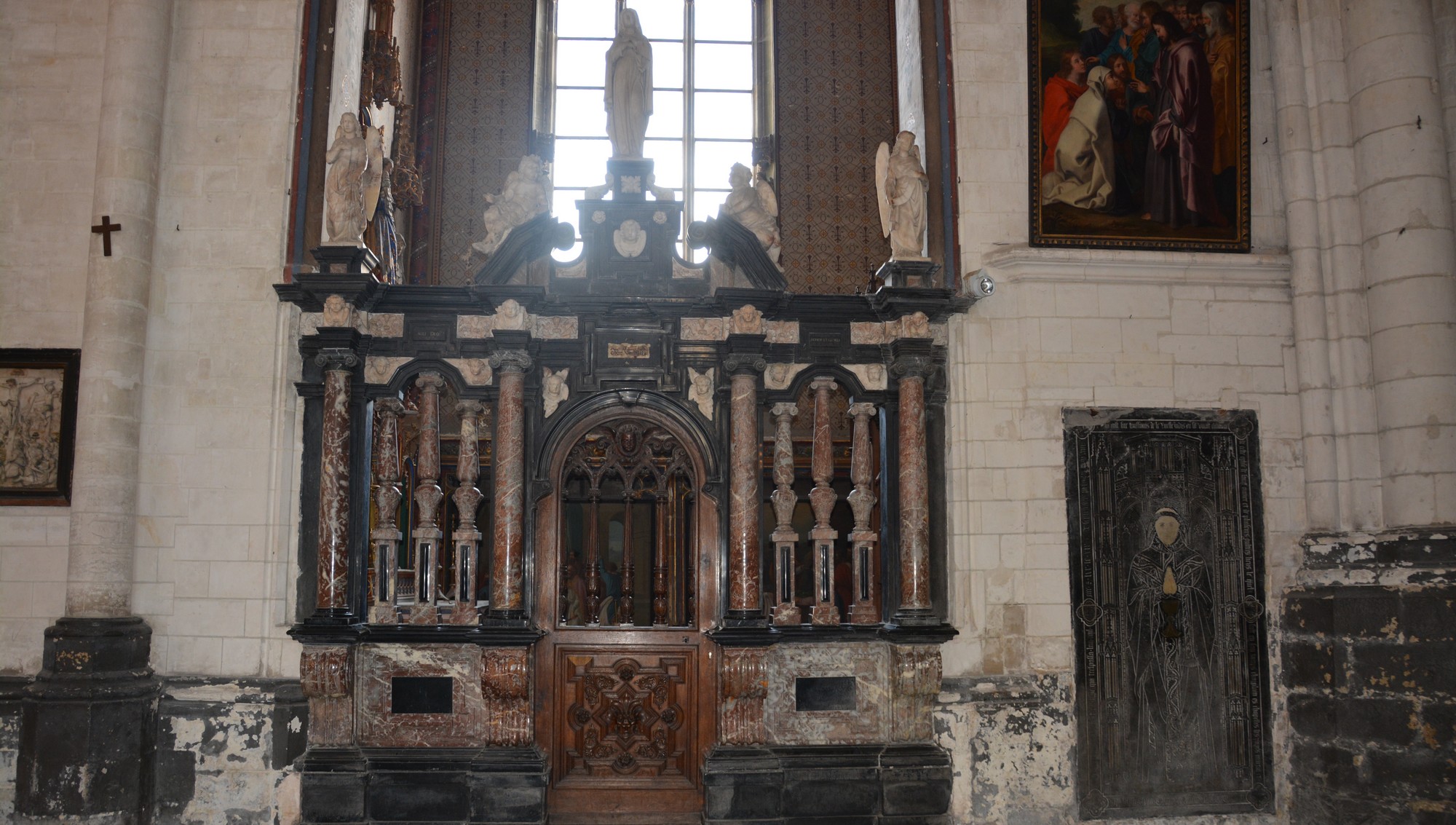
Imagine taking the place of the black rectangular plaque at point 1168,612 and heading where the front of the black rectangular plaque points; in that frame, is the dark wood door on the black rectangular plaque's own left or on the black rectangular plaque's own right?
on the black rectangular plaque's own right

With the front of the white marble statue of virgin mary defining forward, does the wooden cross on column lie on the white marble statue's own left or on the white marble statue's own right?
on the white marble statue's own right

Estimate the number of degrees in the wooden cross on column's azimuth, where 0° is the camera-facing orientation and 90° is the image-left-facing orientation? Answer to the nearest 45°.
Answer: approximately 0°

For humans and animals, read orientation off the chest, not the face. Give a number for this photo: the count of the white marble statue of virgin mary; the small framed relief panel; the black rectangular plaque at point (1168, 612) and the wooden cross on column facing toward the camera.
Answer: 4

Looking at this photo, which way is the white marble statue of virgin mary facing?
toward the camera

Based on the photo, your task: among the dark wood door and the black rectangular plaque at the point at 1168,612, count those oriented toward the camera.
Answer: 2

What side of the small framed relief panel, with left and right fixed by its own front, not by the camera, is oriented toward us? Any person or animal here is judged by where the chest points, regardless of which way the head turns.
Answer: front

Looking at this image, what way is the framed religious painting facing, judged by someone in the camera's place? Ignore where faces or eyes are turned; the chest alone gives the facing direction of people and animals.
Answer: facing the viewer

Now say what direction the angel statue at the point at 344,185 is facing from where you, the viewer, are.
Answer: facing the viewer

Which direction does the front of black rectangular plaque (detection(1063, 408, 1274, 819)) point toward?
toward the camera

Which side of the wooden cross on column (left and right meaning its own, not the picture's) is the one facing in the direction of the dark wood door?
left

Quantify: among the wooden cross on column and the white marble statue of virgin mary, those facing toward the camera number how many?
2
